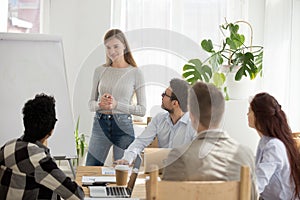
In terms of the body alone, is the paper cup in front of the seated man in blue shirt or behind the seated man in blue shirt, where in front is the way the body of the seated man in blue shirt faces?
in front

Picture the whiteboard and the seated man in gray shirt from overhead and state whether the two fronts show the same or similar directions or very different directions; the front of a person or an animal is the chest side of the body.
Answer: very different directions

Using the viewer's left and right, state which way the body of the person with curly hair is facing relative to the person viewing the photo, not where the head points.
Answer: facing away from the viewer and to the right of the viewer

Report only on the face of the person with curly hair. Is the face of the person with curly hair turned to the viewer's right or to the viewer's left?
to the viewer's right

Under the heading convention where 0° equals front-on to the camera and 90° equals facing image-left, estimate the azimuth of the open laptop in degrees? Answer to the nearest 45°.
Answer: approximately 90°

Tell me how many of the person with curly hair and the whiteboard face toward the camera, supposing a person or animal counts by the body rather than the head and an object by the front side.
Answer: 1

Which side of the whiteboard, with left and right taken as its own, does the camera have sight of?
front

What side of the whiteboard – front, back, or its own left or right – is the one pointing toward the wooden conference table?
front

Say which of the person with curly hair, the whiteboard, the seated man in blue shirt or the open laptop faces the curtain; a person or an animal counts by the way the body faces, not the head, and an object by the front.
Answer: the person with curly hair

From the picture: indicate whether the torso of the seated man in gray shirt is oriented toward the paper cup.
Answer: no

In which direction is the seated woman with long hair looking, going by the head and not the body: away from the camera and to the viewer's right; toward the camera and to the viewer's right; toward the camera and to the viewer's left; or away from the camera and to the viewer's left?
away from the camera and to the viewer's left

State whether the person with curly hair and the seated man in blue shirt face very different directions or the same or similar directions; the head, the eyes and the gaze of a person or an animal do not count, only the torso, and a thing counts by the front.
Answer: very different directions

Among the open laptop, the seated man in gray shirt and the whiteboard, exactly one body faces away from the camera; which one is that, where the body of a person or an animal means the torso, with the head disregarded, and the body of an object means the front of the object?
the seated man in gray shirt

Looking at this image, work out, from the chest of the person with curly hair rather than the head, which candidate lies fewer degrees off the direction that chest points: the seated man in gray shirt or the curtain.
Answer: the curtain

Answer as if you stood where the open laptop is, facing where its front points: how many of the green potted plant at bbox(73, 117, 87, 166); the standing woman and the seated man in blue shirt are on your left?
0
